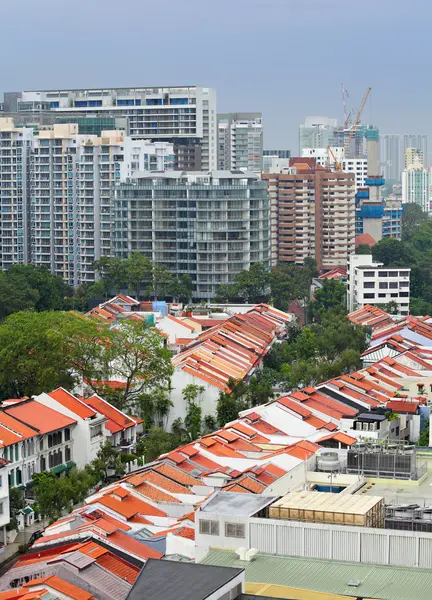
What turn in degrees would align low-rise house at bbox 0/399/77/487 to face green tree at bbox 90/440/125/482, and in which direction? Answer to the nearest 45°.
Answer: approximately 45° to its left

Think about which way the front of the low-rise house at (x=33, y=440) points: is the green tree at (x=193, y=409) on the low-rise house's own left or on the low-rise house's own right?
on the low-rise house's own left

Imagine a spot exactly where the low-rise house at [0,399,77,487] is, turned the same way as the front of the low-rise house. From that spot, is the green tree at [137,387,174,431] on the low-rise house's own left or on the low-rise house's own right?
on the low-rise house's own left

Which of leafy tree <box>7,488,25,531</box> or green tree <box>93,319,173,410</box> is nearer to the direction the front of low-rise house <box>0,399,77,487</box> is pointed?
the leafy tree

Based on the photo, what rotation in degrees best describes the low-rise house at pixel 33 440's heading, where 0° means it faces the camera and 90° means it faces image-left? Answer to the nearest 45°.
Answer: approximately 315°

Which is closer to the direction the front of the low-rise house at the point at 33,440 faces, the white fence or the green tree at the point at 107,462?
the white fence

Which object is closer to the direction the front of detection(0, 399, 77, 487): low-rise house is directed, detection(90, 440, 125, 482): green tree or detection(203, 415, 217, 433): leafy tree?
the green tree

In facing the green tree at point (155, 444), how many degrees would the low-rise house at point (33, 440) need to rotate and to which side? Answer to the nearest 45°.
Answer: approximately 90° to its left

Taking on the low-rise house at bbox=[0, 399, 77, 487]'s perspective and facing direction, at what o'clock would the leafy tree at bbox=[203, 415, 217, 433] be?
The leafy tree is roughly at 9 o'clock from the low-rise house.

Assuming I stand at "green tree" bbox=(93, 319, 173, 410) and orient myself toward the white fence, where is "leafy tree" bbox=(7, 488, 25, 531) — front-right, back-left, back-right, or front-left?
front-right

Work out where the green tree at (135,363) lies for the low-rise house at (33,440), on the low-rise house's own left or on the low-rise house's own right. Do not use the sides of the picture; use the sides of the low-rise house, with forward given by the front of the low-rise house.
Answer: on the low-rise house's own left
